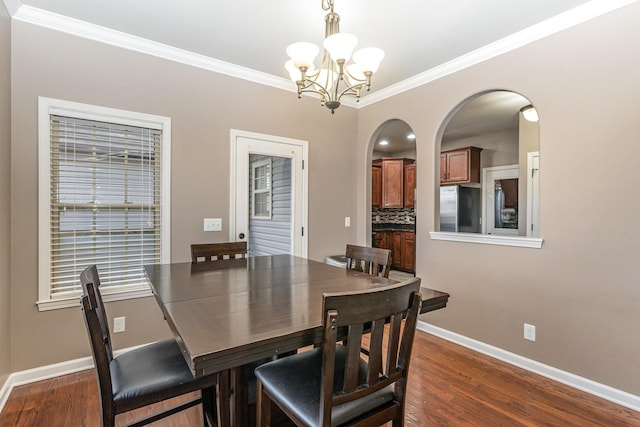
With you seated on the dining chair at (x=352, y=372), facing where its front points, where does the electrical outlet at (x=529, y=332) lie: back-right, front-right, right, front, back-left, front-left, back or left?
right

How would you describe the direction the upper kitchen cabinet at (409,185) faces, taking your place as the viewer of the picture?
facing the viewer and to the left of the viewer

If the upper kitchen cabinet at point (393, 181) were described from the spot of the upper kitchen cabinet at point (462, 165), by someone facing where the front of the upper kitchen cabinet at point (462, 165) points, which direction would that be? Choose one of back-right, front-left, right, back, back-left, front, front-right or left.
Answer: front-right

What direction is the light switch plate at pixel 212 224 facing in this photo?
toward the camera

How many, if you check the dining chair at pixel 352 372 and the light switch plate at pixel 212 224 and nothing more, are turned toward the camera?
1

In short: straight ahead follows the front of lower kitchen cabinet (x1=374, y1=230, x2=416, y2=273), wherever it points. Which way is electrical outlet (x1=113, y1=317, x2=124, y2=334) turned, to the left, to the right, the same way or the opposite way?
to the left

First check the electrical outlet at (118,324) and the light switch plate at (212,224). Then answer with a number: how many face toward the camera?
2

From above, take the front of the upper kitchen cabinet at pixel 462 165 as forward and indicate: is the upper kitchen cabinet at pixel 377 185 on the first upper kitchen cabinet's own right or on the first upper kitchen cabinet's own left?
on the first upper kitchen cabinet's own right
